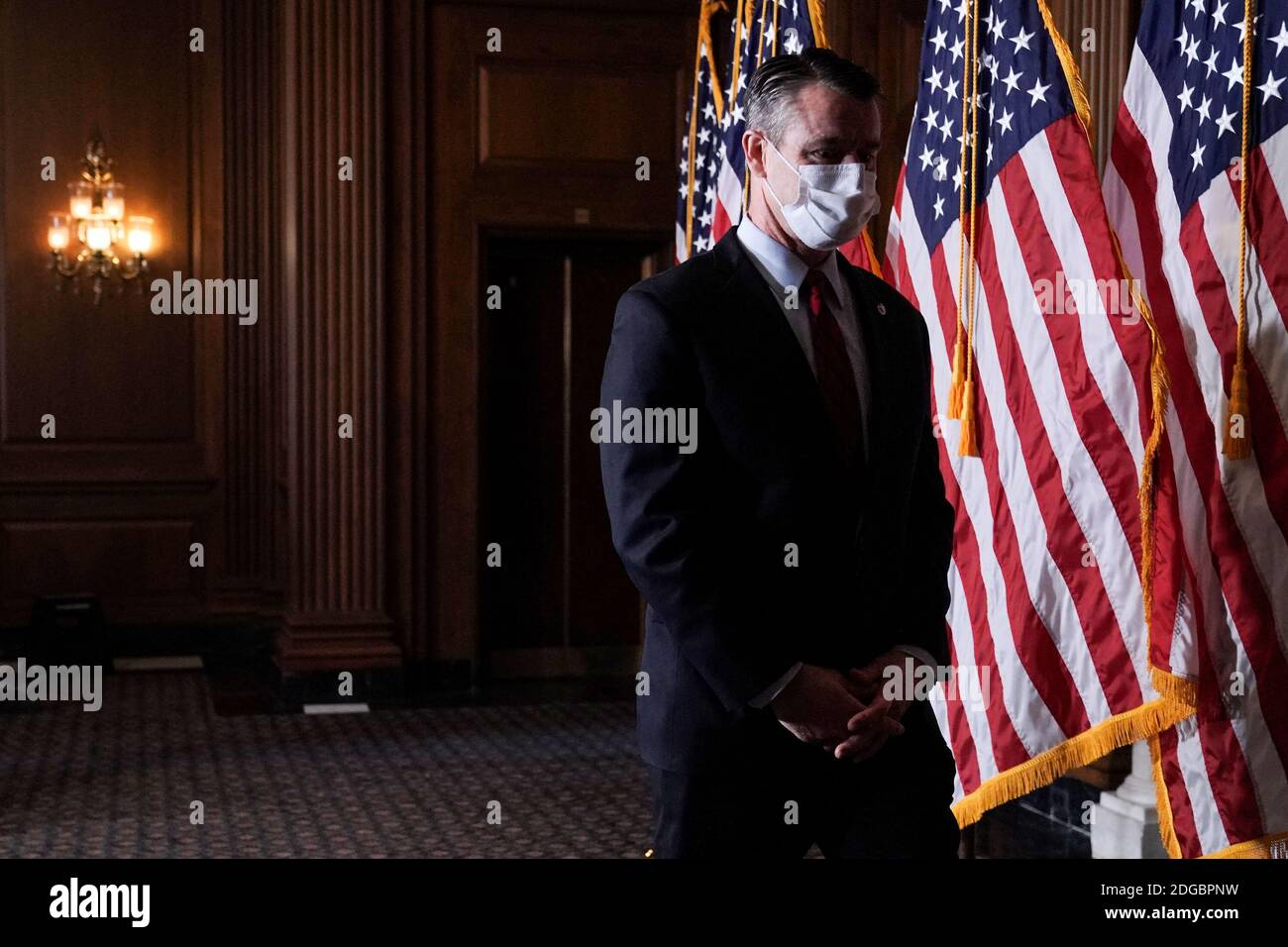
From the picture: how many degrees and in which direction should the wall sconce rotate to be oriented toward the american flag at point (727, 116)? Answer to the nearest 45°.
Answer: approximately 45° to its left

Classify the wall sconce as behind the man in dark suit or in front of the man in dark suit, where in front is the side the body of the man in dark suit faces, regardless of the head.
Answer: behind

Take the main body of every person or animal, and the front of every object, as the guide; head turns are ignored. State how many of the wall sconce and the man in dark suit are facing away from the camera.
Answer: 0

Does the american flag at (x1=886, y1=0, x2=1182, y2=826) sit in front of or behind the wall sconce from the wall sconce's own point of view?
in front

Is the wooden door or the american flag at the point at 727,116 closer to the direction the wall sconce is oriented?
the american flag

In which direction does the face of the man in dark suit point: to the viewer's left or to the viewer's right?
to the viewer's right

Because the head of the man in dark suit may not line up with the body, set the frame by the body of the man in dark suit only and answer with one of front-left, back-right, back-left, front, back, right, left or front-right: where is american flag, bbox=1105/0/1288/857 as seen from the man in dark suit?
left

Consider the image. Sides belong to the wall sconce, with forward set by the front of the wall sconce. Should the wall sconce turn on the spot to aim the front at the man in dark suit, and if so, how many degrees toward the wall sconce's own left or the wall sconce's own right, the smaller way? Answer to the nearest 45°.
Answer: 0° — it already faces them

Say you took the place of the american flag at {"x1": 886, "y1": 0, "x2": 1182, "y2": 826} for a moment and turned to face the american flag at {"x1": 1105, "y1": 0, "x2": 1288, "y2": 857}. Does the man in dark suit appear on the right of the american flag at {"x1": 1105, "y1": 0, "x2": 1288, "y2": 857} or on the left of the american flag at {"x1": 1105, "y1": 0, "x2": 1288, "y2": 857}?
right

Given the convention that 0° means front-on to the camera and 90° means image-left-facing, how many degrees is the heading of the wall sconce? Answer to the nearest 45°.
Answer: approximately 0°
